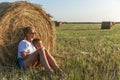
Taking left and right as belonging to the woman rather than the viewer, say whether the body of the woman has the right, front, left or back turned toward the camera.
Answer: right
